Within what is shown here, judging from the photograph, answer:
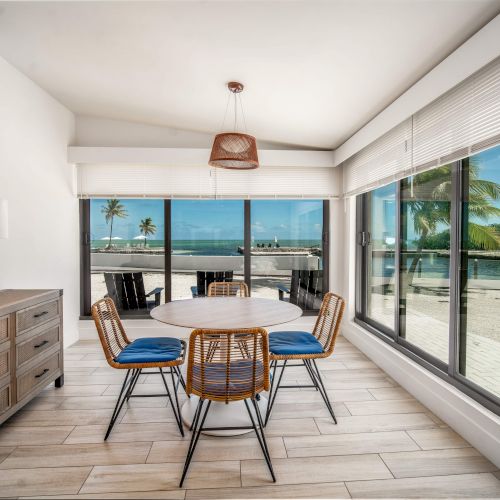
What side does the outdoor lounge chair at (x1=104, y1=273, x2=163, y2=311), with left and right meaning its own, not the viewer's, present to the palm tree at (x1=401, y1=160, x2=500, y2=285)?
right

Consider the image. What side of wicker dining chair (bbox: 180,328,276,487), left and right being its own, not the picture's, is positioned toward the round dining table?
front

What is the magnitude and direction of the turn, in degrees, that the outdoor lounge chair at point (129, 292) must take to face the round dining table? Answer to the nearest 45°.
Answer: approximately 135° to its right

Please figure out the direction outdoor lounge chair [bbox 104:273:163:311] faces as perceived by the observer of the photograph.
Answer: facing away from the viewer and to the right of the viewer

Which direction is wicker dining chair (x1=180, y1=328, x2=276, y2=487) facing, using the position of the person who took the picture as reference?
facing away from the viewer

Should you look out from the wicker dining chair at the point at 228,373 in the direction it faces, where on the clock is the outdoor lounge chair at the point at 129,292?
The outdoor lounge chair is roughly at 11 o'clock from the wicker dining chair.

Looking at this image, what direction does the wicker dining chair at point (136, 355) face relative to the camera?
to the viewer's right

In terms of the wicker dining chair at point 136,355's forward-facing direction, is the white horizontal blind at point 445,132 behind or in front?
in front

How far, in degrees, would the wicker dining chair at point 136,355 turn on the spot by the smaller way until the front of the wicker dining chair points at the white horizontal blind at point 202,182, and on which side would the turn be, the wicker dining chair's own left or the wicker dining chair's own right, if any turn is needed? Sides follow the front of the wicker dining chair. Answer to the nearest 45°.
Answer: approximately 45° to the wicker dining chair's own left

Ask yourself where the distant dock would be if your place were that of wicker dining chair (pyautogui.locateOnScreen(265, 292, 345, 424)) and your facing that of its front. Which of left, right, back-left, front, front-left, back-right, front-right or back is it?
right

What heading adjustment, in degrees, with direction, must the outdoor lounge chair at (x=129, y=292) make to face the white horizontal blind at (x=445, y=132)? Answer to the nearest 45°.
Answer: approximately 90° to its right

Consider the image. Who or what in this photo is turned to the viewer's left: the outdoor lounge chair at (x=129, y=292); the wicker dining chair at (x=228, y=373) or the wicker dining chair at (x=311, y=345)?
the wicker dining chair at (x=311, y=345)

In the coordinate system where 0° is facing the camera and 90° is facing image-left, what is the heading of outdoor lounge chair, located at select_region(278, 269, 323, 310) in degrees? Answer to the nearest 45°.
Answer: approximately 135°

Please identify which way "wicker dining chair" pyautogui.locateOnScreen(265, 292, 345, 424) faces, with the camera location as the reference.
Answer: facing to the left of the viewer

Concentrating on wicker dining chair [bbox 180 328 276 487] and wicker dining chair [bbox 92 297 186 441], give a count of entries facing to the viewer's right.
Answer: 1
